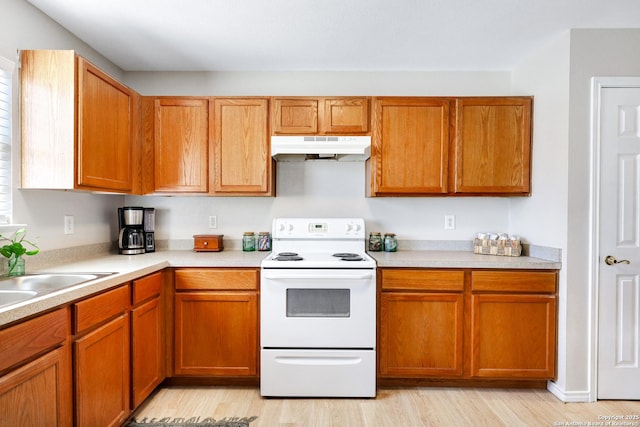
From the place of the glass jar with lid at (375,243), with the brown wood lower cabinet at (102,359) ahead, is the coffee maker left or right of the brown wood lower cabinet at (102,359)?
right

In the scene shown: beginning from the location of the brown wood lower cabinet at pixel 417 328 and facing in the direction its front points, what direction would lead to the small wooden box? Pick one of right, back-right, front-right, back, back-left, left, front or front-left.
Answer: right

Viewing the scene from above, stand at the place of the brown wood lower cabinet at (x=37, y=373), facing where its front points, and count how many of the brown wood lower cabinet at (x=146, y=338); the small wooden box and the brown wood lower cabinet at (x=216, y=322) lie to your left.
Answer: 3

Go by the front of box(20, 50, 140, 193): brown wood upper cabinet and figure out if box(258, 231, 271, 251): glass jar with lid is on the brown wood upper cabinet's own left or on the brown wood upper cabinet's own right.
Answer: on the brown wood upper cabinet's own left

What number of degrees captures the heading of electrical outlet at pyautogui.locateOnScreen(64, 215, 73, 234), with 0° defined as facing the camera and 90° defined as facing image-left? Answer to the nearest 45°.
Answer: approximately 315°

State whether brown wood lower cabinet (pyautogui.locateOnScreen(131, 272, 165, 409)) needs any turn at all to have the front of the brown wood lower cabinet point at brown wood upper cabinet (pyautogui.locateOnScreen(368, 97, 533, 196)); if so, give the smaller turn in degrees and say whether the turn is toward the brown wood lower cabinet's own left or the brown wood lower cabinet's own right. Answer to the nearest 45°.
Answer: approximately 45° to the brown wood lower cabinet's own left

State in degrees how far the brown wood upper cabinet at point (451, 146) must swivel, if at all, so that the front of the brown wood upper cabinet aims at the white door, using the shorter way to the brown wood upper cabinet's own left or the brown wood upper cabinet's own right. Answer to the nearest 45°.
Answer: approximately 90° to the brown wood upper cabinet's own left

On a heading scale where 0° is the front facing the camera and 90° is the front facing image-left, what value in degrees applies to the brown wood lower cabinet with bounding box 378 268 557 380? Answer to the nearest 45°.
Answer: approximately 0°

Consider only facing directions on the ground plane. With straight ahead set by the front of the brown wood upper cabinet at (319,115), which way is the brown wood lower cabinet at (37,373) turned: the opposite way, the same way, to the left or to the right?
to the left

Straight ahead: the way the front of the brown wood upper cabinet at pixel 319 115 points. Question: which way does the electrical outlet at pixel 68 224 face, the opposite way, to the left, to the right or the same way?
to the left

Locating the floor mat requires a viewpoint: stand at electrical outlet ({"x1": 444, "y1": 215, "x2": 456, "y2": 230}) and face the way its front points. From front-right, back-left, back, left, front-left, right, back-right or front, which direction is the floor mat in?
front-right

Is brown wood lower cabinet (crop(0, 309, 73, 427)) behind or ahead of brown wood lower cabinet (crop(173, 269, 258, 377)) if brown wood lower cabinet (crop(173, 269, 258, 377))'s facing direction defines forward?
ahead
